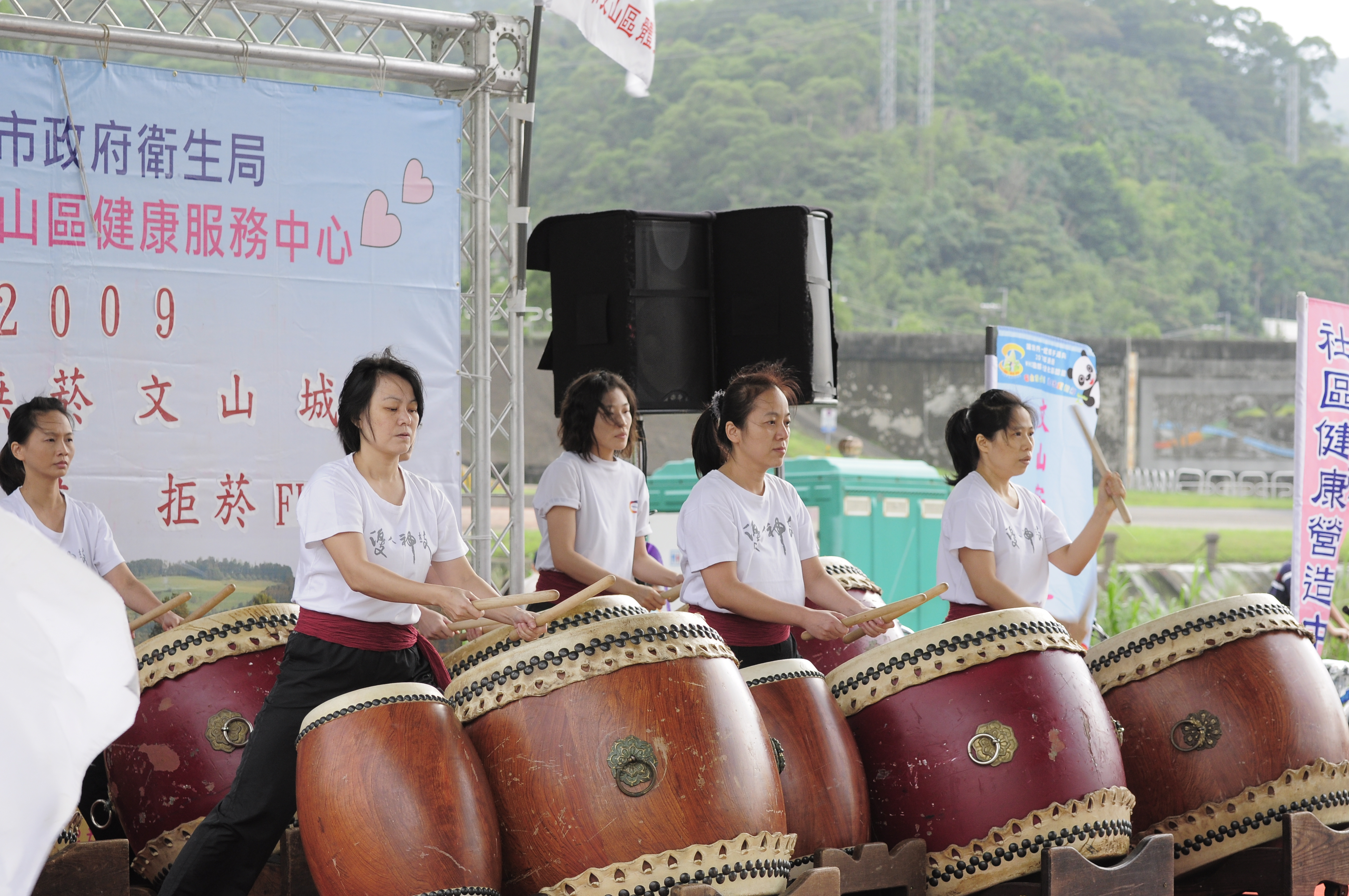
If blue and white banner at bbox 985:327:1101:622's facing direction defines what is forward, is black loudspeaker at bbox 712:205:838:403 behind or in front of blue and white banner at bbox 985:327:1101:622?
in front

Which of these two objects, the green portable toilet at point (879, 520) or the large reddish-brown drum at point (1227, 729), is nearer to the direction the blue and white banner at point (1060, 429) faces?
the large reddish-brown drum

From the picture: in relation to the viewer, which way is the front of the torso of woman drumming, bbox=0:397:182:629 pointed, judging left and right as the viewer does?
facing the viewer and to the right of the viewer

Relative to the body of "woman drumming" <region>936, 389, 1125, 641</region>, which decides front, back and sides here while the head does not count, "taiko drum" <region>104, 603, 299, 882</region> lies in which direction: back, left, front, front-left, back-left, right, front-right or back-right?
right

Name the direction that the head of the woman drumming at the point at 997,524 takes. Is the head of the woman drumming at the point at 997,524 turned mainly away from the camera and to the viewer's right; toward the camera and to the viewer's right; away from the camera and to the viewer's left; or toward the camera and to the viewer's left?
toward the camera and to the viewer's right

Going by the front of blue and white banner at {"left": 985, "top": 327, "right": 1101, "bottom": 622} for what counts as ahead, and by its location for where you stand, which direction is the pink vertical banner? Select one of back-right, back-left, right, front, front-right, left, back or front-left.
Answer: left

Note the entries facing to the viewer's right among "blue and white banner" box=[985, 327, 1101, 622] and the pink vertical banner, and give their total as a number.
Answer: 0
